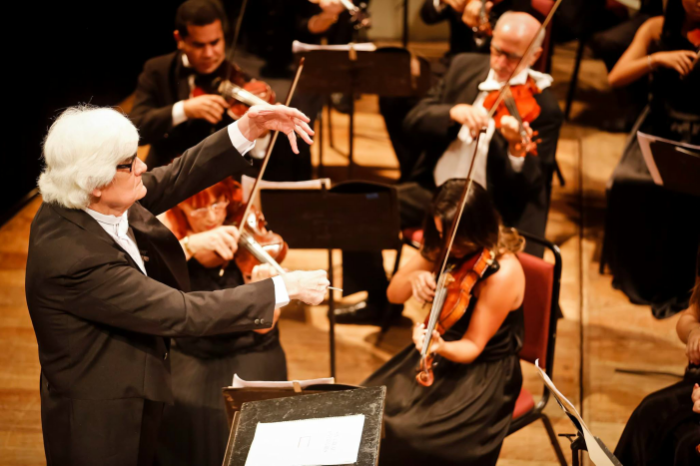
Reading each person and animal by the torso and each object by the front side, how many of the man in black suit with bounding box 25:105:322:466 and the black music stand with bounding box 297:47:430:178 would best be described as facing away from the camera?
1

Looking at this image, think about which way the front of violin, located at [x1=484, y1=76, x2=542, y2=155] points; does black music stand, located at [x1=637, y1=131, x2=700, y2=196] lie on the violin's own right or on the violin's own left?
on the violin's own left

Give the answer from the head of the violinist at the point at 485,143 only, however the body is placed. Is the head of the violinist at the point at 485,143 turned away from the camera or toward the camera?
toward the camera

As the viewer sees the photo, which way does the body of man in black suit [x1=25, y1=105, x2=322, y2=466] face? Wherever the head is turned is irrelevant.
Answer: to the viewer's right

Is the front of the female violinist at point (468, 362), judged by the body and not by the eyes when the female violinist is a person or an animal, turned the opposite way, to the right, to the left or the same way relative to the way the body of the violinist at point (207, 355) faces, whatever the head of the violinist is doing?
to the right

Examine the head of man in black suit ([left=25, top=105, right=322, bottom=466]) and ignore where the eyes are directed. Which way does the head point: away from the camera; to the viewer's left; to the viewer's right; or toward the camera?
to the viewer's right

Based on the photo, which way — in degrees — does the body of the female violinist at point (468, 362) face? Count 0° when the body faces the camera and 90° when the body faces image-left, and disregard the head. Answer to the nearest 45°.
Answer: approximately 45°

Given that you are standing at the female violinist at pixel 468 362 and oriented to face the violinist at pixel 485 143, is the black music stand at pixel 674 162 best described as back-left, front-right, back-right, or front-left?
front-right

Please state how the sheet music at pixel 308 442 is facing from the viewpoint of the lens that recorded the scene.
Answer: facing the viewer

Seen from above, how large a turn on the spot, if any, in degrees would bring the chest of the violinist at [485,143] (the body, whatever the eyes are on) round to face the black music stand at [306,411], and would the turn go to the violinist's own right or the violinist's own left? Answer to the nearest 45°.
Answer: approximately 45° to the violinist's own left

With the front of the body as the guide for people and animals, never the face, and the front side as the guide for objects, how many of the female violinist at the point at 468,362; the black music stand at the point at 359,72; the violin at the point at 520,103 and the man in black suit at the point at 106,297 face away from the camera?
1

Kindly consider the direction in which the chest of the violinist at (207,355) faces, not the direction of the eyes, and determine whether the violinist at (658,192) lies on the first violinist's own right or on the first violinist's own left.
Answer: on the first violinist's own left

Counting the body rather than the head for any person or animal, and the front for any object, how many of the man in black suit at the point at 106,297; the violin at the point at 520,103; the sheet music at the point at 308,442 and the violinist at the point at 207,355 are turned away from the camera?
0

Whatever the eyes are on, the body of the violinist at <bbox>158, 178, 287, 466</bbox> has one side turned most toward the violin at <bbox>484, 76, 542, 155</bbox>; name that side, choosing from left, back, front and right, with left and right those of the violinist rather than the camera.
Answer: left

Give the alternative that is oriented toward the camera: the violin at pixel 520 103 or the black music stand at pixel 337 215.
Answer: the violin

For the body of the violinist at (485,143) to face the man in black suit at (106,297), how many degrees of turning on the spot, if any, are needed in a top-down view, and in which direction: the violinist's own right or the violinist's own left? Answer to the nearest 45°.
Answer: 0° — they already face them
